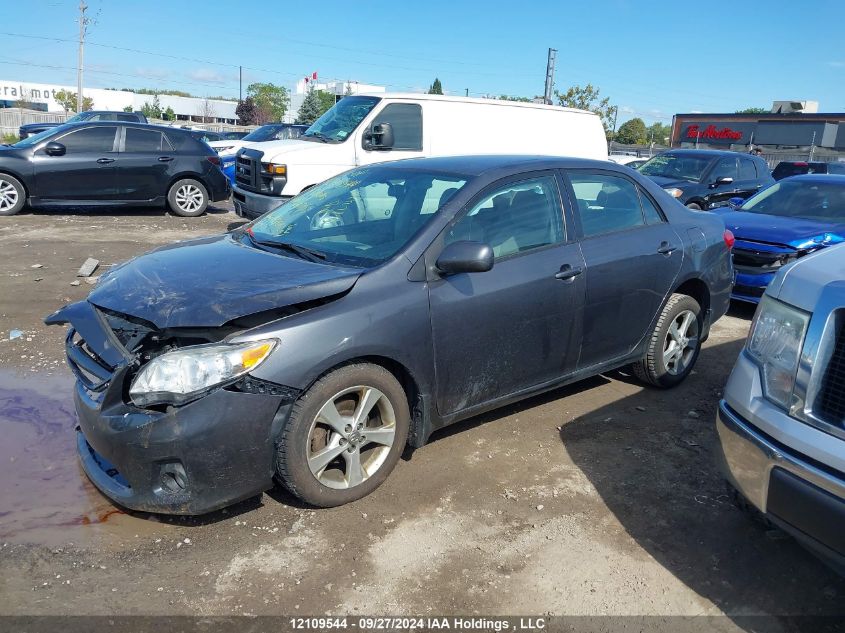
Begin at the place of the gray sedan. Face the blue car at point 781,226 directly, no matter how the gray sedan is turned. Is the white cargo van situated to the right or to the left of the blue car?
left

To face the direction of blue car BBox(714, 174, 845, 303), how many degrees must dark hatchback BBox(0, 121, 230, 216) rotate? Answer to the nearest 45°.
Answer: approximately 135° to its left

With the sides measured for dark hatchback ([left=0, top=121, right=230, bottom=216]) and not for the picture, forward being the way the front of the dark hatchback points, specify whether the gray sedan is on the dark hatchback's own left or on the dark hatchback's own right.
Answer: on the dark hatchback's own left

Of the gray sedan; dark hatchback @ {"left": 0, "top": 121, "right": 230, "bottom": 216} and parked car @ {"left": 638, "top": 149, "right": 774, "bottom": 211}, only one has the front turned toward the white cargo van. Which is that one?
the parked car

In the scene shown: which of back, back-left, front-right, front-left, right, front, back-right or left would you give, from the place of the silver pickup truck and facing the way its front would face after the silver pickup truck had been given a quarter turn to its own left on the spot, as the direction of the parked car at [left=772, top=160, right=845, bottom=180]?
back-left

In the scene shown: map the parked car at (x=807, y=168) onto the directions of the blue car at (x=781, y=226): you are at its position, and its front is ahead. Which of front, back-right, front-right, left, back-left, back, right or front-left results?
back-right

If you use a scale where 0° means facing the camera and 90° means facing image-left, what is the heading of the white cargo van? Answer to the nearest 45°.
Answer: approximately 45°

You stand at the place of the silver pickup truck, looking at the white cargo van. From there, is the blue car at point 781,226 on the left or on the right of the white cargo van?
right

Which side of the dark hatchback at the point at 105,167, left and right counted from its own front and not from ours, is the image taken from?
left

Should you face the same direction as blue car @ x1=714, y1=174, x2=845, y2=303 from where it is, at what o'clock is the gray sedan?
The gray sedan is roughly at 11 o'clock from the blue car.

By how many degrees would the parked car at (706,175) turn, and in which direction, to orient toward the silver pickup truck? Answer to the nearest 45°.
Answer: approximately 45° to its left

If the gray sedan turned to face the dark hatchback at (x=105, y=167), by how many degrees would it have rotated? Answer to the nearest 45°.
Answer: approximately 90° to its right

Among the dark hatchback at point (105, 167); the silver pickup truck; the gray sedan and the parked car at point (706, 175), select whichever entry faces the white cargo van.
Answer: the parked car

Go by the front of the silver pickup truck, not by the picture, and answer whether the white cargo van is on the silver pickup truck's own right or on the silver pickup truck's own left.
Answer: on the silver pickup truck's own right
